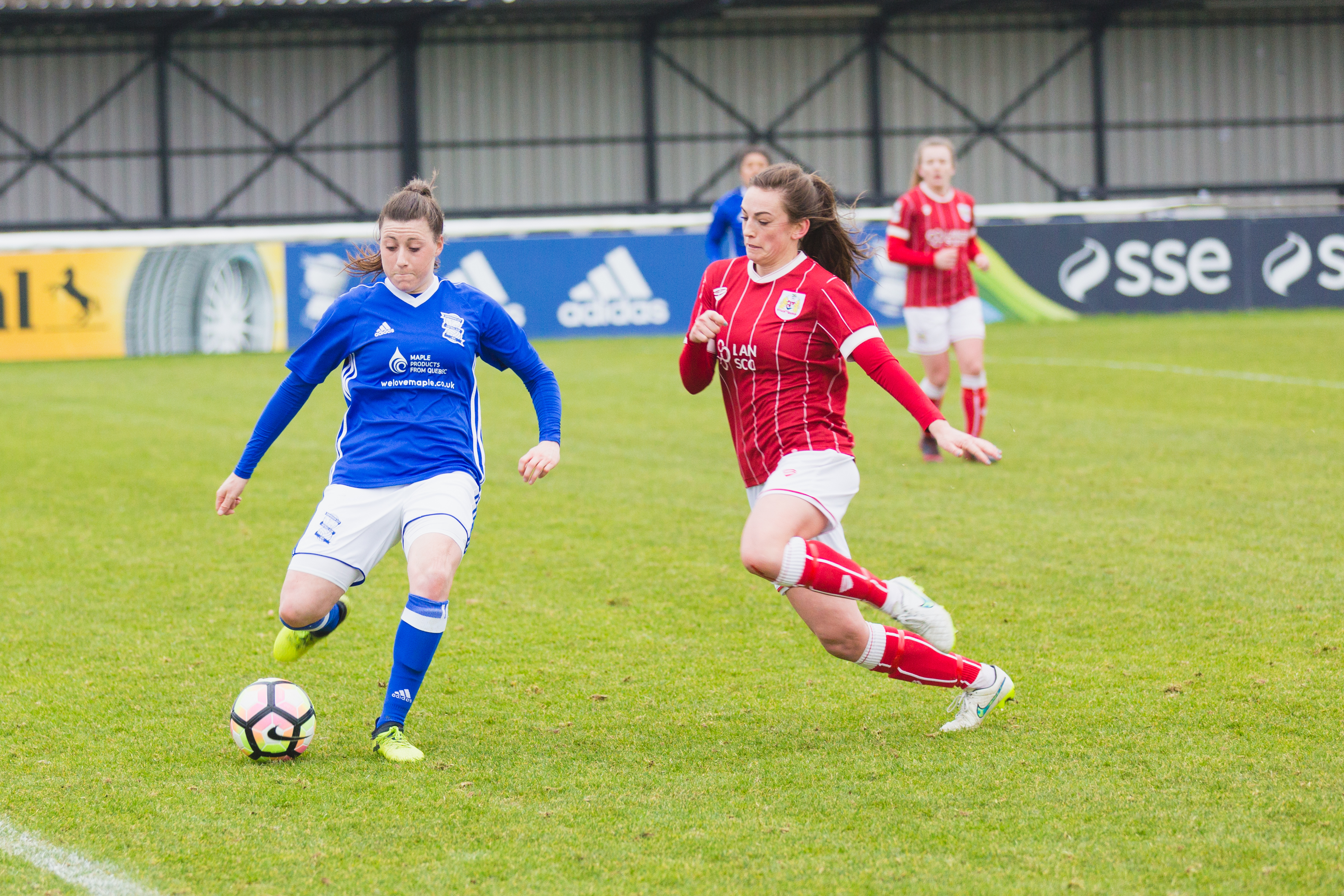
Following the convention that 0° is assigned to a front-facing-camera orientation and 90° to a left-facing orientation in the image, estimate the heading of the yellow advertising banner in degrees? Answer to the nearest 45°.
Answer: approximately 0°

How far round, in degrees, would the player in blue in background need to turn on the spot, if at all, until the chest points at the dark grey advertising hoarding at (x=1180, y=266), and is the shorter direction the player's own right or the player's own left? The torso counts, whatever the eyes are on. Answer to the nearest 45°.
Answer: approximately 135° to the player's own left

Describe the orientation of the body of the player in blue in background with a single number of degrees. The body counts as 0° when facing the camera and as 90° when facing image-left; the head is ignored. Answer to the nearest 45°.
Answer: approximately 0°

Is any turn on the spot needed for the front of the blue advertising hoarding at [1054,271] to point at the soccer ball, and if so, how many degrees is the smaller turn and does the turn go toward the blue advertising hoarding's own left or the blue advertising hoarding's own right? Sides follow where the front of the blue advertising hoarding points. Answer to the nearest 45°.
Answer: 0° — it already faces it

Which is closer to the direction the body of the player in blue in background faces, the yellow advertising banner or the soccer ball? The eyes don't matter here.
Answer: the soccer ball

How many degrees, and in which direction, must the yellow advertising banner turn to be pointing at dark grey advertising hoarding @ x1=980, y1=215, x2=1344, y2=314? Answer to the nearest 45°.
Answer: approximately 90° to its left

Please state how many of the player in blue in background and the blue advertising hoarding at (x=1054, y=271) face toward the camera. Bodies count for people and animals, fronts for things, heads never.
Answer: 2
